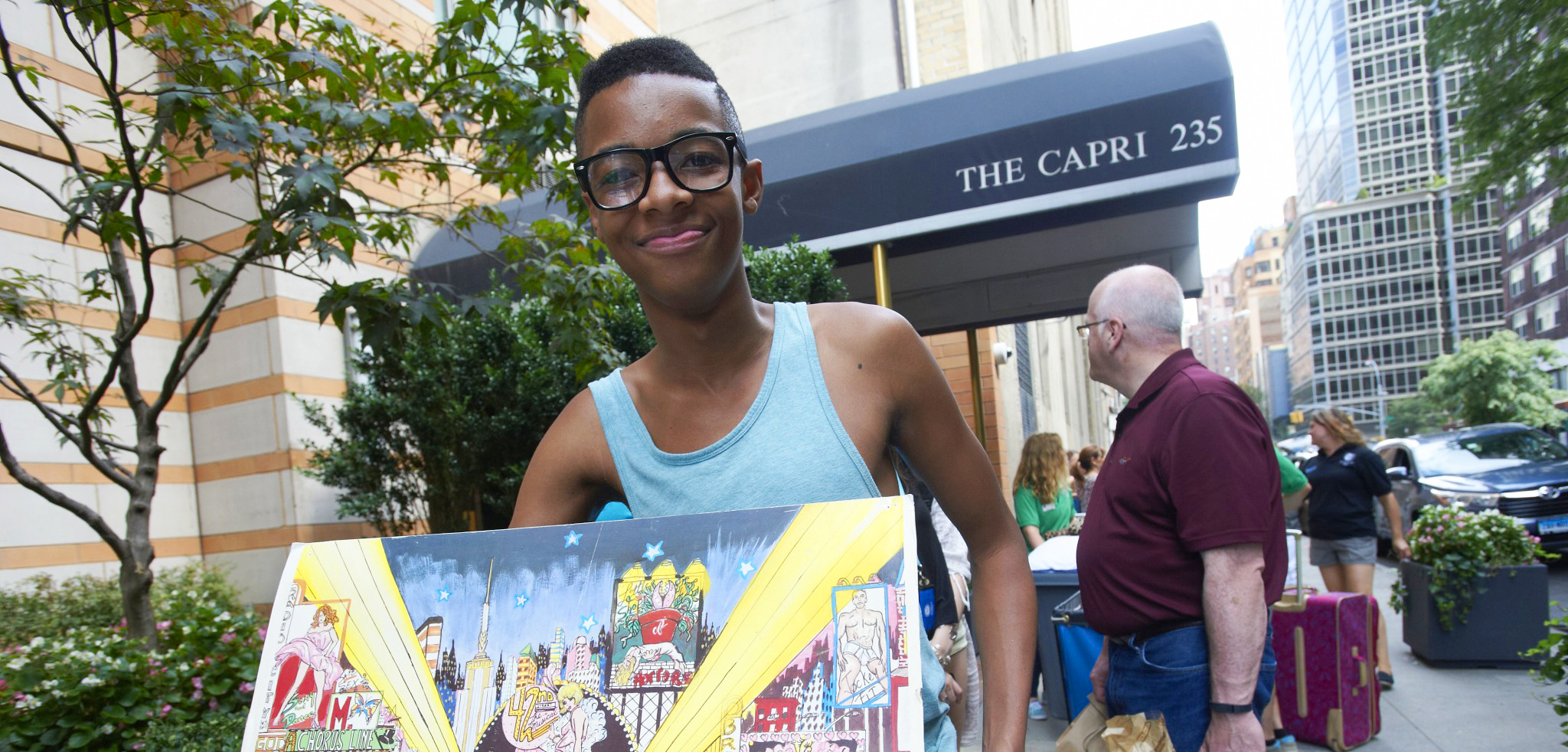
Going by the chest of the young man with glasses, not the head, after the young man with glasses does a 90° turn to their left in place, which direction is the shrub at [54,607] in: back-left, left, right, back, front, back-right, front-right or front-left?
back-left

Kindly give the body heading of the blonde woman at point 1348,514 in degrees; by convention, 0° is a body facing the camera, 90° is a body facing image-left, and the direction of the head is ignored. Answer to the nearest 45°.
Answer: approximately 45°

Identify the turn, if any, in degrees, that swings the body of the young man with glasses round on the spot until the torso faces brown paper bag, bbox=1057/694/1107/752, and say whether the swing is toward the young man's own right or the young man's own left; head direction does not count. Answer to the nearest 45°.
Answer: approximately 135° to the young man's own left

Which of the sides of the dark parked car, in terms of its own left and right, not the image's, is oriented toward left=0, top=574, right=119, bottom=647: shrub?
right

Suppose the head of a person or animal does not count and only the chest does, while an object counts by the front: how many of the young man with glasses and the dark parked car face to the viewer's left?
0

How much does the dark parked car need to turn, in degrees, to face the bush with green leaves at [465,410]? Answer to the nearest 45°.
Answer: approximately 90° to its right

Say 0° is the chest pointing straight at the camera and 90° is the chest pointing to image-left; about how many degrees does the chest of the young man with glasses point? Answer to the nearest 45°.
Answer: approximately 0°

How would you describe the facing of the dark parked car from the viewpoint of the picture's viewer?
facing the viewer and to the right of the viewer
